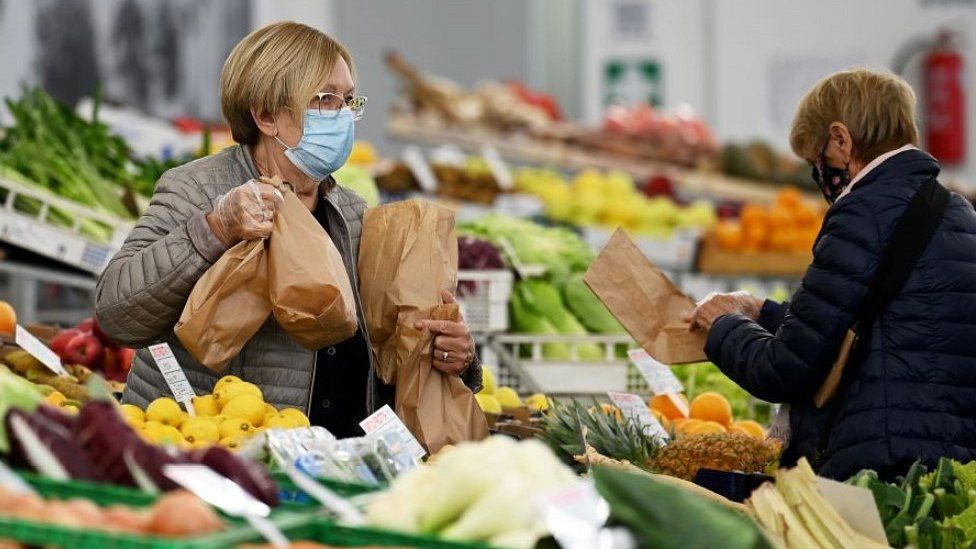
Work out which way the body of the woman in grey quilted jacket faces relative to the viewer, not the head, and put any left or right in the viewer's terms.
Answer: facing the viewer and to the right of the viewer

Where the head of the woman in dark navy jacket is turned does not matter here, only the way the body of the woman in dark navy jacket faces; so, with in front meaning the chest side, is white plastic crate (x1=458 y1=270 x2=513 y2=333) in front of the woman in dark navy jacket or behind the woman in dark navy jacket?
in front

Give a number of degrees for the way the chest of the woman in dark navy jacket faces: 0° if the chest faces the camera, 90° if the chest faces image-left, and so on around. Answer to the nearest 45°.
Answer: approximately 135°

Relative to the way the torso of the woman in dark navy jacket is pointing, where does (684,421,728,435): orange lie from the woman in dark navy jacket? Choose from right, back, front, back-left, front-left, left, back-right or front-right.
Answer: front

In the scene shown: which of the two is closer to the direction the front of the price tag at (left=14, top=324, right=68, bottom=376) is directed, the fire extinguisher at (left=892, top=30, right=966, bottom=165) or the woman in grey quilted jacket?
the woman in grey quilted jacket

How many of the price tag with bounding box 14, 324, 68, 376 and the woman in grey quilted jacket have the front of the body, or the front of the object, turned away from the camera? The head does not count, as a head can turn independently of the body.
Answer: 0

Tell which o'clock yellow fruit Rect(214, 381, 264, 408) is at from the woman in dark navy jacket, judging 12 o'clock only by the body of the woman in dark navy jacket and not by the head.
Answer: The yellow fruit is roughly at 10 o'clock from the woman in dark navy jacket.

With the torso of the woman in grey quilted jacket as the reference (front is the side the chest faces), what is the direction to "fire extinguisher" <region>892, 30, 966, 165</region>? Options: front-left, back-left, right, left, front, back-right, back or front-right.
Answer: left

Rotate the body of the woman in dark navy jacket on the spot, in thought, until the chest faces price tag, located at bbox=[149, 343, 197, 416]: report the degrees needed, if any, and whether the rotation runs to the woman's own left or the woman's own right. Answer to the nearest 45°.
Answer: approximately 45° to the woman's own left
